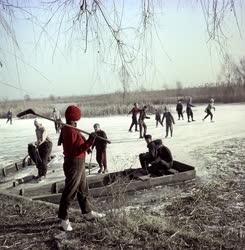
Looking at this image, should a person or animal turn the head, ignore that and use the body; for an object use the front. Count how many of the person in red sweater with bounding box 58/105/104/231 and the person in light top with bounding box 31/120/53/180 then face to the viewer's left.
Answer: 1

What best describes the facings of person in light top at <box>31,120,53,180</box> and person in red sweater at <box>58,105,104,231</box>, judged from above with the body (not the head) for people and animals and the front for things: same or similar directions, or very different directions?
very different directions
